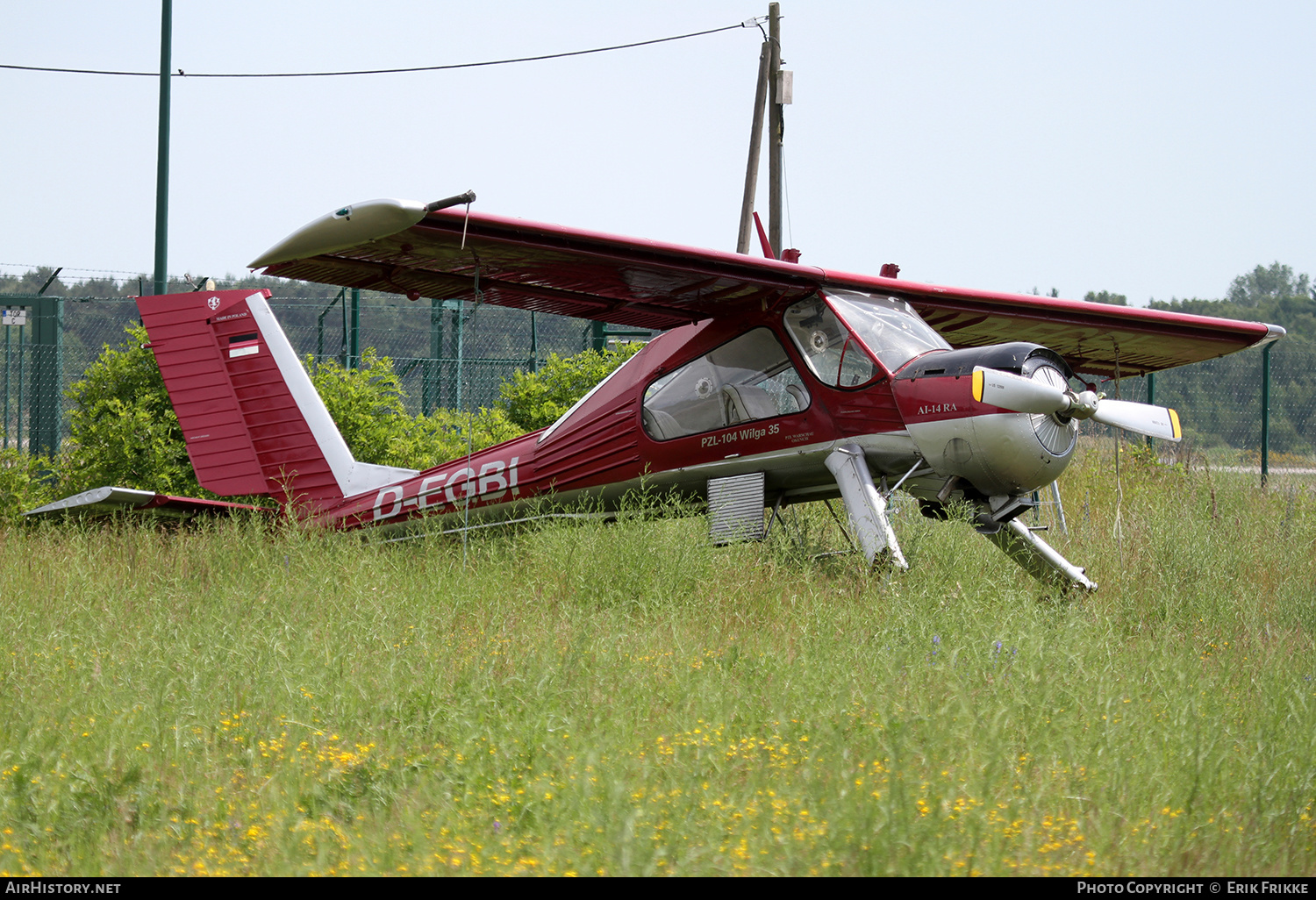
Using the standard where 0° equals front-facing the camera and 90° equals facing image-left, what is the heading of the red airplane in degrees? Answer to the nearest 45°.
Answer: approximately 315°

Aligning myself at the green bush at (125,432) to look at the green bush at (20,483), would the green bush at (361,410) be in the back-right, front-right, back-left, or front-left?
back-right

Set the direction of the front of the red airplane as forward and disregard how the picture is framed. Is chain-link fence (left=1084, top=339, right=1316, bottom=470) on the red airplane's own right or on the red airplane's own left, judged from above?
on the red airplane's own left

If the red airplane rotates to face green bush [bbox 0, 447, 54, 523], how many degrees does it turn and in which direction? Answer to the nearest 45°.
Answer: approximately 180°

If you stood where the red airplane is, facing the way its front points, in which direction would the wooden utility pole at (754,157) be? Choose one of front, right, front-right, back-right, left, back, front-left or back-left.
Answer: back-left

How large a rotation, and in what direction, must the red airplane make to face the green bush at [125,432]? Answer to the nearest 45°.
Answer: approximately 180°

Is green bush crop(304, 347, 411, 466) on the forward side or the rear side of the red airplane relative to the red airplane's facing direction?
on the rear side

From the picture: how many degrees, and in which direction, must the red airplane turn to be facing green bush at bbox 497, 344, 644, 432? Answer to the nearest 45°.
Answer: approximately 135° to its left
